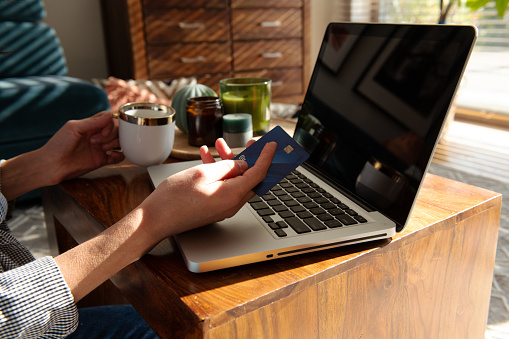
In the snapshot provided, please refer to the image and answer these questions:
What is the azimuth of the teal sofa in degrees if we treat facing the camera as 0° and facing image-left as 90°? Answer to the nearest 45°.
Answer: approximately 315°

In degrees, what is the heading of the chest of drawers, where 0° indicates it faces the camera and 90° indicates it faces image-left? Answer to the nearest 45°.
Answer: approximately 315°

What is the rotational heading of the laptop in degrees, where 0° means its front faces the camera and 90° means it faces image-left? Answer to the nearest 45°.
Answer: approximately 45°

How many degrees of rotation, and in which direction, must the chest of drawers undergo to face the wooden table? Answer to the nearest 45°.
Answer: approximately 45° to its right

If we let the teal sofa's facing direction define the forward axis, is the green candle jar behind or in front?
in front

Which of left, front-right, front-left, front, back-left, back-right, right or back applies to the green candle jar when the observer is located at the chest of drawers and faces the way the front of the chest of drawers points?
front-right

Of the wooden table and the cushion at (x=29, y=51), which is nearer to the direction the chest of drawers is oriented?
the wooden table
